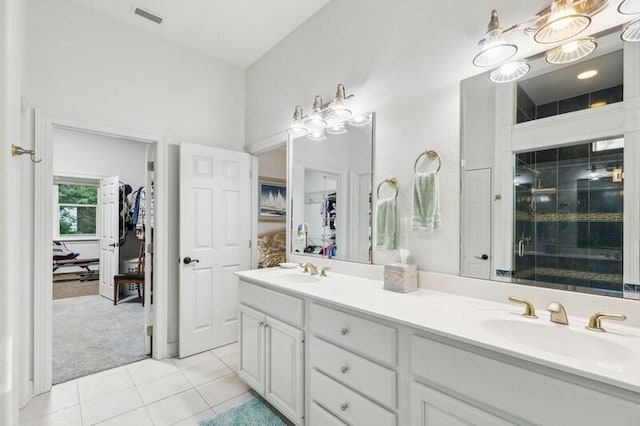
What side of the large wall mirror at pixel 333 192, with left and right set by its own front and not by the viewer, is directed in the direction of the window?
right

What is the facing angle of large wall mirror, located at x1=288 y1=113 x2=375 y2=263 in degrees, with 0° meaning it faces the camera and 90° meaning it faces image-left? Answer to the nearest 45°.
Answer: approximately 45°

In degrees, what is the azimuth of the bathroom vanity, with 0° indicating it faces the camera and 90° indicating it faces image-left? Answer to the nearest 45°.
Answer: approximately 45°

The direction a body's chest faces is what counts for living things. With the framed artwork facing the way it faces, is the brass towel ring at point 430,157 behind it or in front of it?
in front

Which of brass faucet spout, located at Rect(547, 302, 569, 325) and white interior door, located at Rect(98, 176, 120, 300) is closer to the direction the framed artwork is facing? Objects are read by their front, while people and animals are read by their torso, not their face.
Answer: the brass faucet spout

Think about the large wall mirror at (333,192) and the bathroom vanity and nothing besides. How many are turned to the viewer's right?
0
